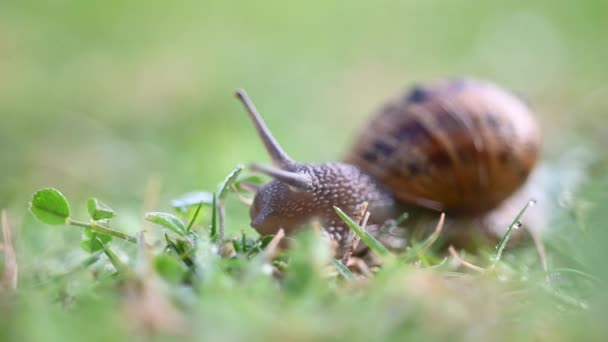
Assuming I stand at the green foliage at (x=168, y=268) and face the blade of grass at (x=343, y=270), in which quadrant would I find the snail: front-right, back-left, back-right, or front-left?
front-left

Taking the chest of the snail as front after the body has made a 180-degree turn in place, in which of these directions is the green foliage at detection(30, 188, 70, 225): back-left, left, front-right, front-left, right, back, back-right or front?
back-right

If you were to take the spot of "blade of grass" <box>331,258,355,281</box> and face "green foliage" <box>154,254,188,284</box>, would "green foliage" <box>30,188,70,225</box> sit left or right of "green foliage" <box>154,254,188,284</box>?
right

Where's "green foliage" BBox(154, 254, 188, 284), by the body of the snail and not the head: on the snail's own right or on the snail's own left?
on the snail's own left

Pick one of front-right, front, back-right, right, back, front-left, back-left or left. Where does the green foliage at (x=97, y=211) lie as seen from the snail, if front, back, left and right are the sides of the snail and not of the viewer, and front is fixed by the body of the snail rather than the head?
front-left

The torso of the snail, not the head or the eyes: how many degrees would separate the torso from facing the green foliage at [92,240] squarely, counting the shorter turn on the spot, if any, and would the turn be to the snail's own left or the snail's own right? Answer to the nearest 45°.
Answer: approximately 45° to the snail's own left

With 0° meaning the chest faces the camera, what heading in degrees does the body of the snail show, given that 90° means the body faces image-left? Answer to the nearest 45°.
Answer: approximately 90°

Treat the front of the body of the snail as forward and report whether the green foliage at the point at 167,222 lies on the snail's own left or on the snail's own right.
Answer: on the snail's own left
